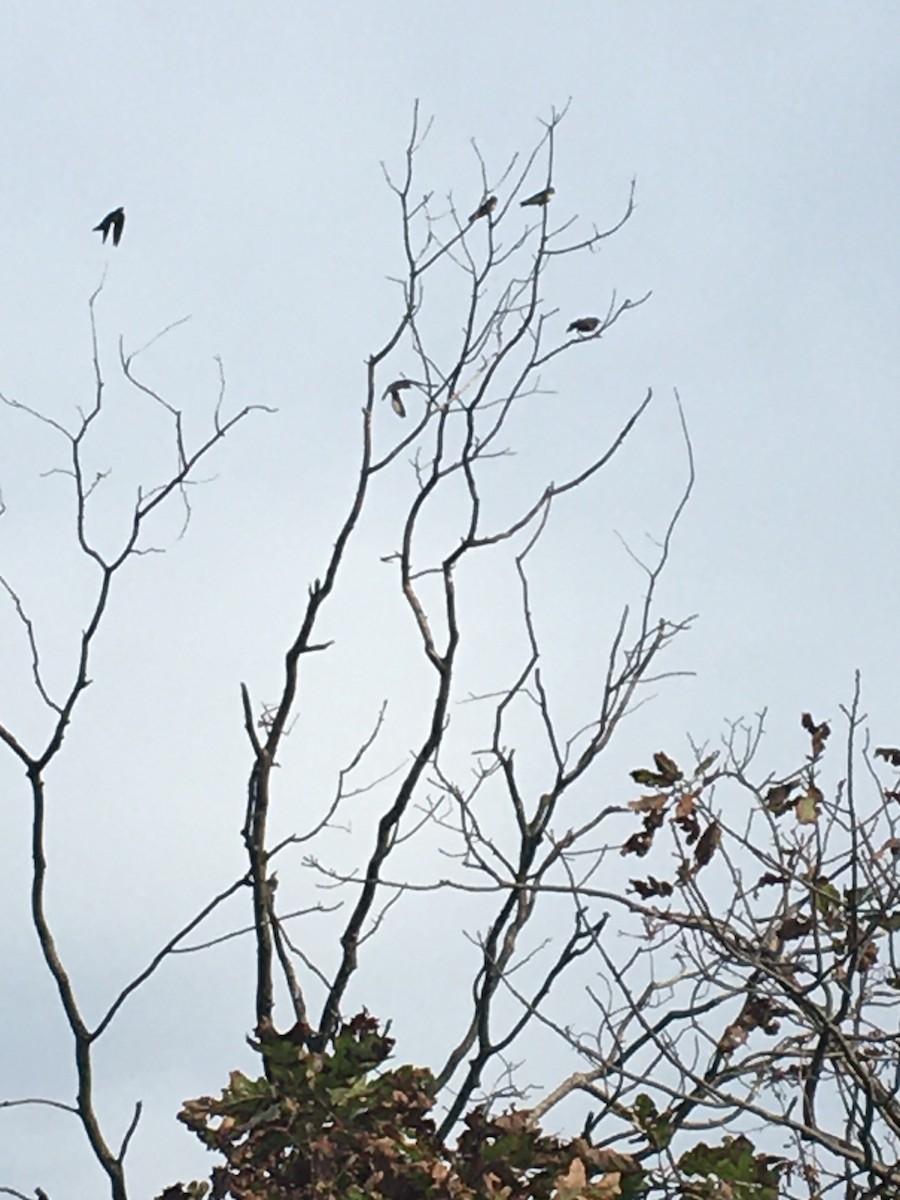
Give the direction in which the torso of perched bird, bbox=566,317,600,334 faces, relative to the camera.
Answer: to the viewer's right

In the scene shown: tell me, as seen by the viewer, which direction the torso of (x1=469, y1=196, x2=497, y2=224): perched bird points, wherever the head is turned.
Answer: to the viewer's right

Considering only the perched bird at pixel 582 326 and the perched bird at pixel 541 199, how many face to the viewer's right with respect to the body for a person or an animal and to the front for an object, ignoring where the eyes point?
2

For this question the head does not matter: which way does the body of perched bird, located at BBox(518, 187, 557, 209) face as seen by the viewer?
to the viewer's right
